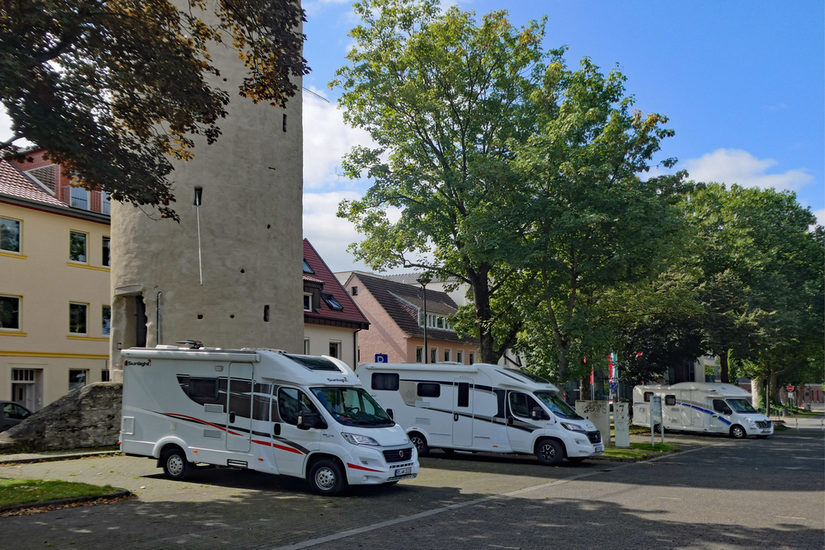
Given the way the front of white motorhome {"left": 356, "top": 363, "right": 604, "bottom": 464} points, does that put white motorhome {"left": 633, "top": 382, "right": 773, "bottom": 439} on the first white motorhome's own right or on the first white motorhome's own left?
on the first white motorhome's own left

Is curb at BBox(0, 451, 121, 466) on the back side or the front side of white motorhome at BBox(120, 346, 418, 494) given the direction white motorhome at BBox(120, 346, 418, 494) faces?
on the back side

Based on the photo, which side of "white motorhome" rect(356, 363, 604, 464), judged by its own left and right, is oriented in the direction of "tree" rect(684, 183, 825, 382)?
left

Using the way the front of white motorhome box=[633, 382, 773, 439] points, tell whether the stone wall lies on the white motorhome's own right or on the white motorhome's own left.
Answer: on the white motorhome's own right

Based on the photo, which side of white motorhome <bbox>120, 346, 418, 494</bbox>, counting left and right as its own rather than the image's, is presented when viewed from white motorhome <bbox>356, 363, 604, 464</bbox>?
left

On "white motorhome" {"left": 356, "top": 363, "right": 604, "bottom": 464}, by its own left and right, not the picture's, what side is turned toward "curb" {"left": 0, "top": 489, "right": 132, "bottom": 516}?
right

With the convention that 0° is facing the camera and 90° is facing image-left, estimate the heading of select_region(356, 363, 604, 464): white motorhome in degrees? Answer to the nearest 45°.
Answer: approximately 315°
